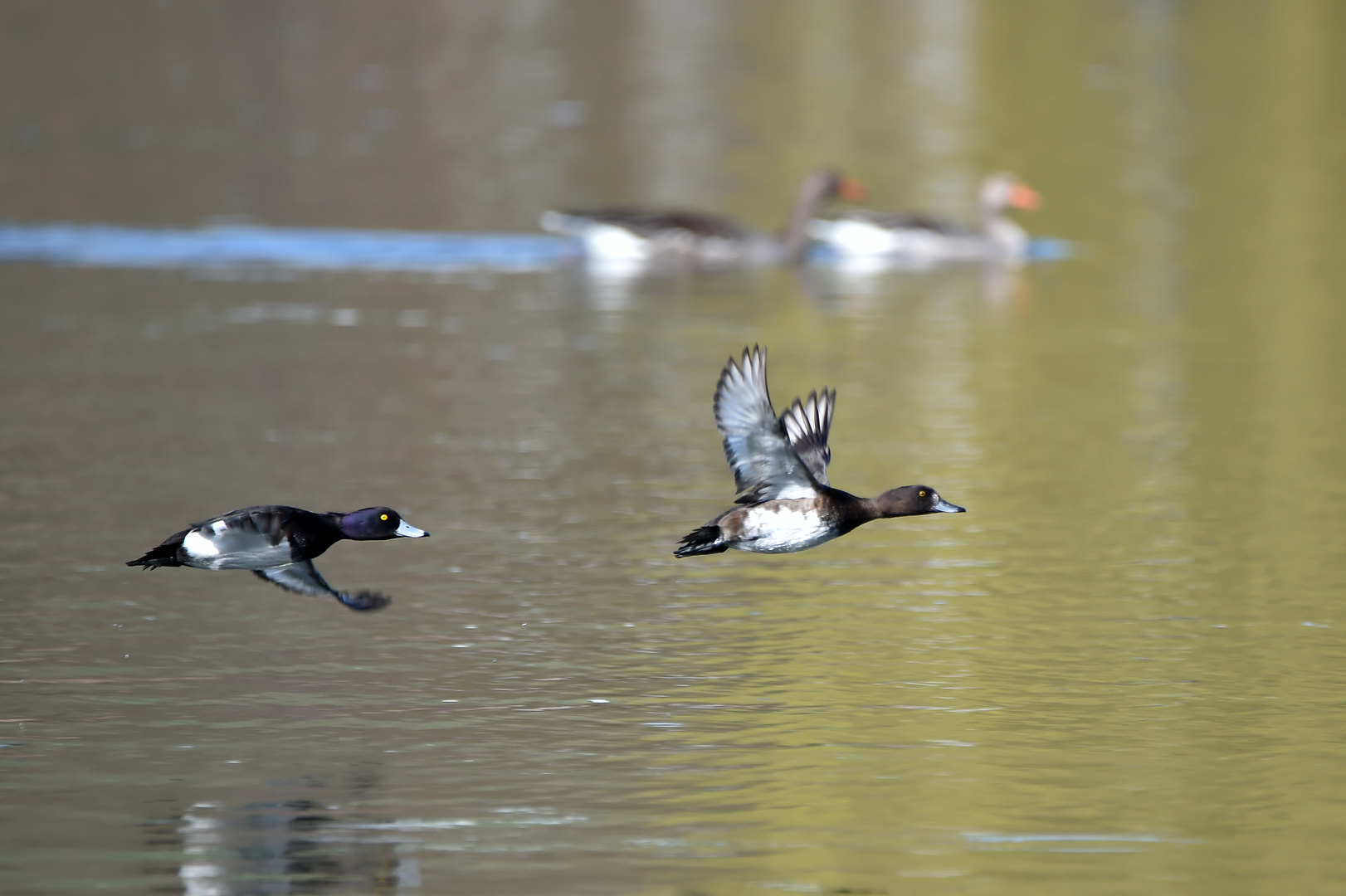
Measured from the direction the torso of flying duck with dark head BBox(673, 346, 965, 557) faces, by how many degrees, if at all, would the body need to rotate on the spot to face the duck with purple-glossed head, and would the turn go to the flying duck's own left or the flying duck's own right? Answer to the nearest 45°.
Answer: approximately 180°

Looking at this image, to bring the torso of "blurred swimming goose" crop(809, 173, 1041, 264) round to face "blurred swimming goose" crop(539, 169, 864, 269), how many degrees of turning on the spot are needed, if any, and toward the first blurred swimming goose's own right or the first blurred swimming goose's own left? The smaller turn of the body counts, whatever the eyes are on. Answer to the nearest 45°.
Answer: approximately 135° to the first blurred swimming goose's own right

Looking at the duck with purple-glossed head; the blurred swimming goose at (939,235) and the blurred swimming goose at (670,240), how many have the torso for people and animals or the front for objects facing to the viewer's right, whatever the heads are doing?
3

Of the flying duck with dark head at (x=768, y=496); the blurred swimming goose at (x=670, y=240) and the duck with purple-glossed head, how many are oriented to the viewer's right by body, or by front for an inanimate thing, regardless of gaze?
3

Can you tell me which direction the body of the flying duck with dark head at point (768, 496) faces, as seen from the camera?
to the viewer's right

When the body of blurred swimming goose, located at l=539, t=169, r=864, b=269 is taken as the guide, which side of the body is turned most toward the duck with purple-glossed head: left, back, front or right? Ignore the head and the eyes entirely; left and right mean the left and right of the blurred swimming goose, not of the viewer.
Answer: right

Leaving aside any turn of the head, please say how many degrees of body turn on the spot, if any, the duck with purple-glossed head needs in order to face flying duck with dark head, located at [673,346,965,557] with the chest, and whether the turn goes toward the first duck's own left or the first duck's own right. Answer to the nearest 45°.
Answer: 0° — it already faces it

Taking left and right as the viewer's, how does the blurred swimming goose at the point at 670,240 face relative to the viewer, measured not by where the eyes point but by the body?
facing to the right of the viewer

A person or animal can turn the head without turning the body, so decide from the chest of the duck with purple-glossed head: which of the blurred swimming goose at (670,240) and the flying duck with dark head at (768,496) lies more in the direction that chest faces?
the flying duck with dark head

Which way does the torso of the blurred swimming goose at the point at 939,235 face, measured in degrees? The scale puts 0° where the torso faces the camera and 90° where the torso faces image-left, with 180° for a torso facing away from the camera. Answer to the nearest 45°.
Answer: approximately 270°

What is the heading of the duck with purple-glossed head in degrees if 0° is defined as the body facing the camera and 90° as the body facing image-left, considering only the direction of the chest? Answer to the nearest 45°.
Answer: approximately 270°

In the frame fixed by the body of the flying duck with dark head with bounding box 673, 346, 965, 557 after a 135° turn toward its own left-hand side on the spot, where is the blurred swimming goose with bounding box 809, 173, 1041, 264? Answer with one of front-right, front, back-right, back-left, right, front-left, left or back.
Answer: front-right
